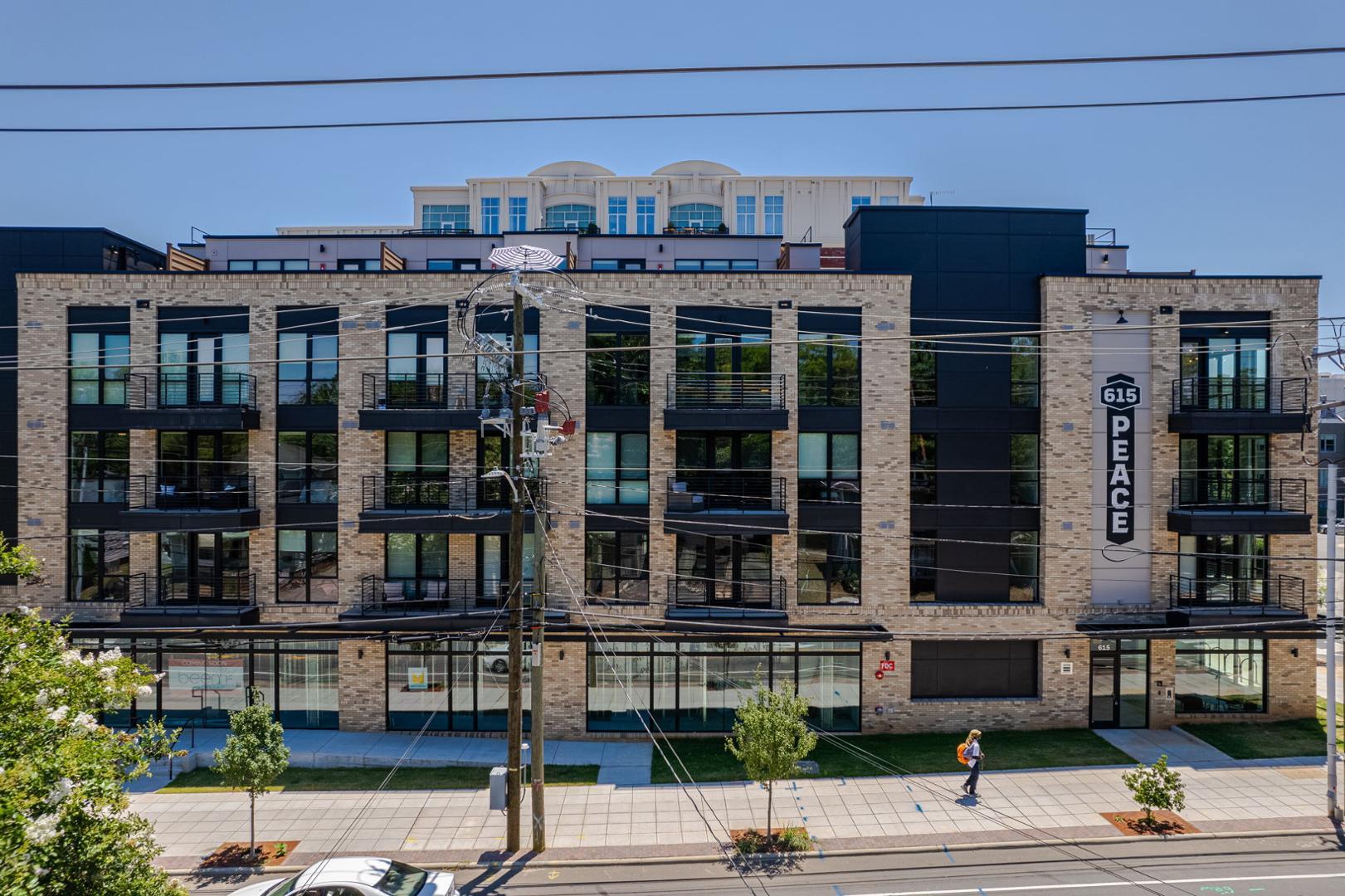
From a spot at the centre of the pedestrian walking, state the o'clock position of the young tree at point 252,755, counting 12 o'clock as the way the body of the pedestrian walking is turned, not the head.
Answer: The young tree is roughly at 5 o'clock from the pedestrian walking.

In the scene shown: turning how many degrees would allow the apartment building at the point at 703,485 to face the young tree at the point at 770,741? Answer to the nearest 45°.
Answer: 0° — it already faces it

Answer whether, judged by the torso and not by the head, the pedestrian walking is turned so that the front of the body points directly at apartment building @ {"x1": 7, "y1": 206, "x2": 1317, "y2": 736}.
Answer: no

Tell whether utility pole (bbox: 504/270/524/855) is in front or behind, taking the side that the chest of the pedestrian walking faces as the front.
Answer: behind

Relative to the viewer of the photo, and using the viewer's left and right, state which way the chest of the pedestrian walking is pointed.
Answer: facing to the right of the viewer

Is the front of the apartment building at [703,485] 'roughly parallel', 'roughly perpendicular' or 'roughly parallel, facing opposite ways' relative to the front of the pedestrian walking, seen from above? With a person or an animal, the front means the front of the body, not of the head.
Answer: roughly perpendicular

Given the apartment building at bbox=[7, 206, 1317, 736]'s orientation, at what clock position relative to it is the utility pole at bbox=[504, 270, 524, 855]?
The utility pole is roughly at 1 o'clock from the apartment building.

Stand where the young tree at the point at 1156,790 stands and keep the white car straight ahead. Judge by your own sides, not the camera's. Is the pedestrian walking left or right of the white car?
right

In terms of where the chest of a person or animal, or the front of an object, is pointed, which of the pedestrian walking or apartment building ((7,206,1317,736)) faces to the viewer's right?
the pedestrian walking

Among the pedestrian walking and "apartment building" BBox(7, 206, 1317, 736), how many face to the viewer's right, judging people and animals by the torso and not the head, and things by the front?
1

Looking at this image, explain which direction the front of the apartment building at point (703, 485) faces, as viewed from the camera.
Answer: facing the viewer
